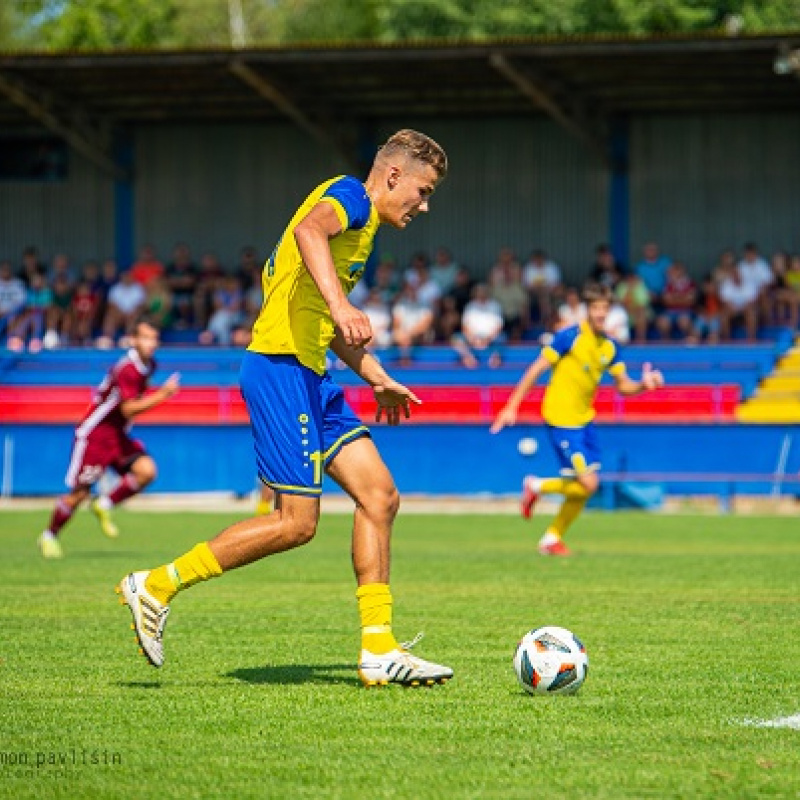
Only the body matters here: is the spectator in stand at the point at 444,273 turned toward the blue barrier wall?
yes

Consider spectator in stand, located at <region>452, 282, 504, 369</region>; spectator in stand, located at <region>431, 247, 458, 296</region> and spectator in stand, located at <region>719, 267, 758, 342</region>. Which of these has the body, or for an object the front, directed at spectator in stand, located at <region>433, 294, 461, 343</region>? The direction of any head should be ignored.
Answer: spectator in stand, located at <region>431, 247, 458, 296</region>

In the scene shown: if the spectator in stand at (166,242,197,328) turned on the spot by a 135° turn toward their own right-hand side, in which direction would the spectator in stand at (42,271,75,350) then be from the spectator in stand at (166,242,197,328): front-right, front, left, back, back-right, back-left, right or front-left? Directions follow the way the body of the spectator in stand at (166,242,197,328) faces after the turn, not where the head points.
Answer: front-left

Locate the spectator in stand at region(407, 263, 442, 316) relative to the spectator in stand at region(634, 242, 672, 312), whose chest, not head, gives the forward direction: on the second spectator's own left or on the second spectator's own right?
on the second spectator's own right

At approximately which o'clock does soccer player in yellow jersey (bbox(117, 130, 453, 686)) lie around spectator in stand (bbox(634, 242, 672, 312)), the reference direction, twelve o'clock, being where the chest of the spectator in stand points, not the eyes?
The soccer player in yellow jersey is roughly at 12 o'clock from the spectator in stand.

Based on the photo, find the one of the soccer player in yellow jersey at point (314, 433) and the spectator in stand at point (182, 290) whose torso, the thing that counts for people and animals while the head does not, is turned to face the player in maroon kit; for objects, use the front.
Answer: the spectator in stand

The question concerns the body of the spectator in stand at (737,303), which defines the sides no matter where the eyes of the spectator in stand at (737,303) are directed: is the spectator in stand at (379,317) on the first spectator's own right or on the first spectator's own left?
on the first spectator's own right

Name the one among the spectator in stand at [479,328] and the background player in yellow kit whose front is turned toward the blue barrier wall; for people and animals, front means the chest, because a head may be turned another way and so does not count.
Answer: the spectator in stand
